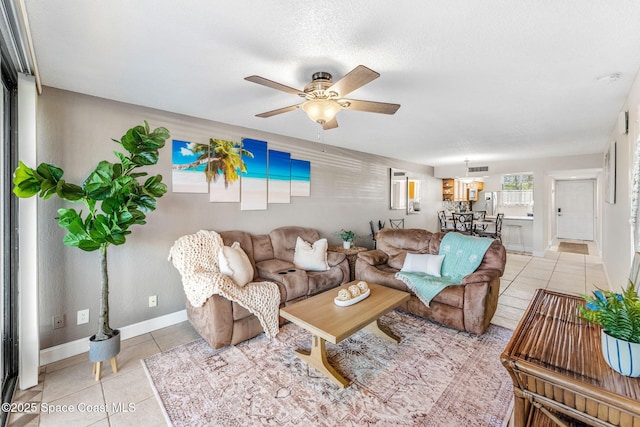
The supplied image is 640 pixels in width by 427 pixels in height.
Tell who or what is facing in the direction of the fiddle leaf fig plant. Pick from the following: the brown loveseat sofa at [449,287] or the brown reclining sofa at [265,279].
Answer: the brown loveseat sofa at [449,287]

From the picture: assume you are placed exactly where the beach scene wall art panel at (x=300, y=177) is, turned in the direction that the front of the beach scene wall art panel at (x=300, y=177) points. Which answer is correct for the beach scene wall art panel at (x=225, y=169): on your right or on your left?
on your right

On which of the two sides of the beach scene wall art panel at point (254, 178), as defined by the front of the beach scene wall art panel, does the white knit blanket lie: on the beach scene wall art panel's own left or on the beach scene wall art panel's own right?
on the beach scene wall art panel's own right

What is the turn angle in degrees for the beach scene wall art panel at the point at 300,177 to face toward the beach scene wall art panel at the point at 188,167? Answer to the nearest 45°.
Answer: approximately 90° to its right

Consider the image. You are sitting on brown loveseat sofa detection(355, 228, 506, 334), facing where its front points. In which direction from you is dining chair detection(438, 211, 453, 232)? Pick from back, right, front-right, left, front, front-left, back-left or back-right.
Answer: back-right

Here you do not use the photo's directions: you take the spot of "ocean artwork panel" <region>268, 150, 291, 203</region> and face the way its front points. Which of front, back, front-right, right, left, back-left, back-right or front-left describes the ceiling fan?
front-right

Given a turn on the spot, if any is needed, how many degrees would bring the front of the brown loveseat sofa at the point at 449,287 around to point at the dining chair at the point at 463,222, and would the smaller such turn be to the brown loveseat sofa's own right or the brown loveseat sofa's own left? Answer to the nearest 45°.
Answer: approximately 135° to the brown loveseat sofa's own right

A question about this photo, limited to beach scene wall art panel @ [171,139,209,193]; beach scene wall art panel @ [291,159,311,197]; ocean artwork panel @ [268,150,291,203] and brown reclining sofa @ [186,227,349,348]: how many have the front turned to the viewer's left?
0

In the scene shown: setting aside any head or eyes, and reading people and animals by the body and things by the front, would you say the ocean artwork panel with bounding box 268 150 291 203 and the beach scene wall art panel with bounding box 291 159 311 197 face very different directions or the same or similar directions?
same or similar directions

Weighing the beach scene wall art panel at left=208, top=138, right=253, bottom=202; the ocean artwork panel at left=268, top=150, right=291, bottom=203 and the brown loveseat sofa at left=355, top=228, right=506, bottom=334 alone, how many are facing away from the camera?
0

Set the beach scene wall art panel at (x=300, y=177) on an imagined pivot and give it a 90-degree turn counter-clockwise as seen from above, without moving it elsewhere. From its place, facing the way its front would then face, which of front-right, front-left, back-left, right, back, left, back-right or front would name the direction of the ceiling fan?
back-right

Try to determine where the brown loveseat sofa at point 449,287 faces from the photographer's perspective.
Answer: facing the viewer and to the left of the viewer

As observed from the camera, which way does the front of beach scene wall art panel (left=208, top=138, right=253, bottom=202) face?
facing the viewer and to the right of the viewer

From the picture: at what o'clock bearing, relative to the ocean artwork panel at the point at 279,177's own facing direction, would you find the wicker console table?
The wicker console table is roughly at 1 o'clock from the ocean artwork panel.

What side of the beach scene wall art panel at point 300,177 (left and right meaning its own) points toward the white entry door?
left

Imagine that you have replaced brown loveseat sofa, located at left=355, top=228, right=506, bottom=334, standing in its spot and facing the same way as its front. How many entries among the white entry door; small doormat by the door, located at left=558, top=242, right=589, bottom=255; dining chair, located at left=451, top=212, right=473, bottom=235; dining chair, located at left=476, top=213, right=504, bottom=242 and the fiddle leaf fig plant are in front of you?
1
